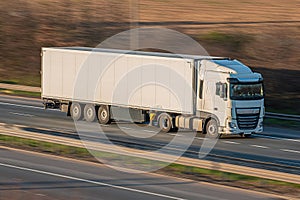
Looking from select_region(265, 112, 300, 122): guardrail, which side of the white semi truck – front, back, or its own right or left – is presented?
left

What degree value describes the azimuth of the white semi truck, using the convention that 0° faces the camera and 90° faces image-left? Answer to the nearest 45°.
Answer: approximately 315°
